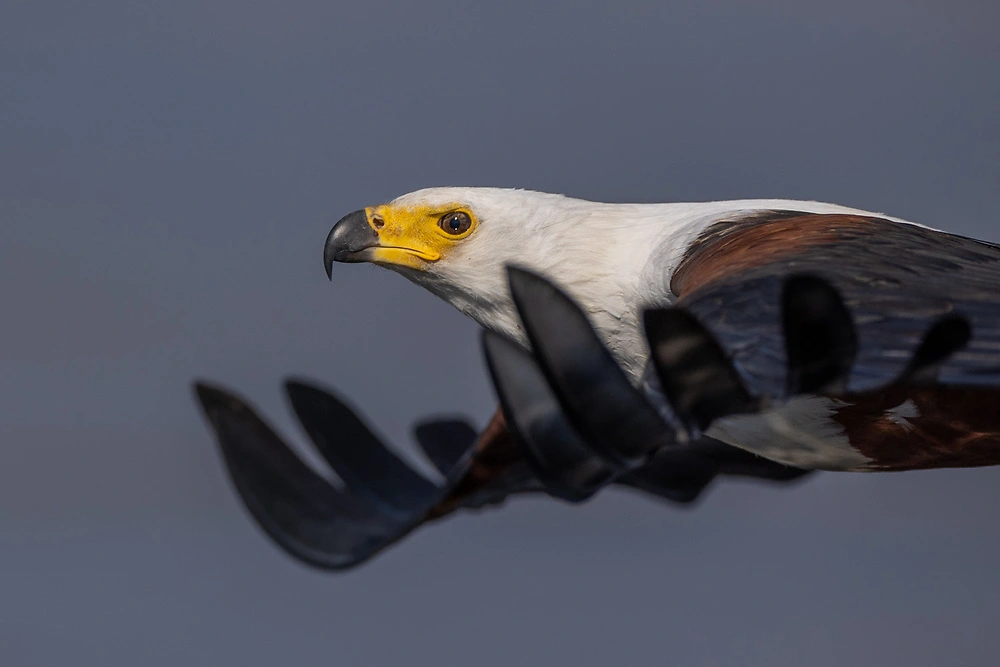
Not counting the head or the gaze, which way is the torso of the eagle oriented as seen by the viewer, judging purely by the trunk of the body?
to the viewer's left
